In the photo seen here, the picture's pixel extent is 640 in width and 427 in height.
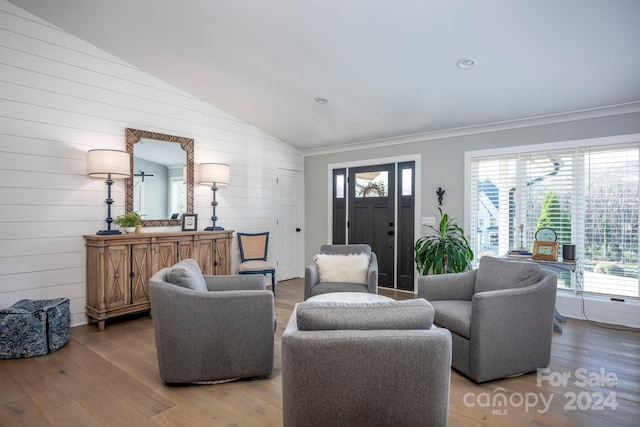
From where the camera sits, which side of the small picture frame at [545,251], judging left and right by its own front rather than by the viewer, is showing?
front

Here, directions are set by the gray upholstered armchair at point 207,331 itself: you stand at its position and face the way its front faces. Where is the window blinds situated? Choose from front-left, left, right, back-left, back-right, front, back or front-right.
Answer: front

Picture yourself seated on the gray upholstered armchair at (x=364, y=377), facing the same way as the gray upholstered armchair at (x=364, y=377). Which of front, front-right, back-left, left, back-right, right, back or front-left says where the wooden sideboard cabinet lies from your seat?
front-left

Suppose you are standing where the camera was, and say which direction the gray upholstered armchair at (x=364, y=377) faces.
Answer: facing away from the viewer

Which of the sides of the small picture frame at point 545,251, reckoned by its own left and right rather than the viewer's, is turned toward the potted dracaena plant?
right

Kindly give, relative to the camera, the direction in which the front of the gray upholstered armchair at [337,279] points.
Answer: facing the viewer

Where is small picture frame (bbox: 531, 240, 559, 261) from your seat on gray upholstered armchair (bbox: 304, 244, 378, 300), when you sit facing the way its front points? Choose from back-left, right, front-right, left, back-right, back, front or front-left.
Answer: left

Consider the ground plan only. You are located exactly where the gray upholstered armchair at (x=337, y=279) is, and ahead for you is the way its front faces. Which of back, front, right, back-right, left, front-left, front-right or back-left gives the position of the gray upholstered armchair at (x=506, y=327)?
front-left

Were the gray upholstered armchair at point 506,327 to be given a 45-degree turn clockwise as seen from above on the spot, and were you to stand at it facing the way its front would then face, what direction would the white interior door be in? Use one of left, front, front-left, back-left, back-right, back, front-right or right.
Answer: front-right

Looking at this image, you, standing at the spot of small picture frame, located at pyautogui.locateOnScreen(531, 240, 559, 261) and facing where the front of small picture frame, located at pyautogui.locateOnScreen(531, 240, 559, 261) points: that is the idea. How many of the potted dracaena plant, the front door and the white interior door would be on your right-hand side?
3

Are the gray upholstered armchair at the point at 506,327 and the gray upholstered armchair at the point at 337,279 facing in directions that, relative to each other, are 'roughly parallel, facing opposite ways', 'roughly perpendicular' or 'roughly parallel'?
roughly perpendicular

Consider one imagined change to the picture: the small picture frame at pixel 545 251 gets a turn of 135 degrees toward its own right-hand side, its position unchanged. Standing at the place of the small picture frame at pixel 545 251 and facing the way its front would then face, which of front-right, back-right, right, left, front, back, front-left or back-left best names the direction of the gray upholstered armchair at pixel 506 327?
back-left

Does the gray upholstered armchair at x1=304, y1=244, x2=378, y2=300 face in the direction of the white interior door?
no

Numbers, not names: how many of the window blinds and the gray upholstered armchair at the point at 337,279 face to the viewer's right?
0

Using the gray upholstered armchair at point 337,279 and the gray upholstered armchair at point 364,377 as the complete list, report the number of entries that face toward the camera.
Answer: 1

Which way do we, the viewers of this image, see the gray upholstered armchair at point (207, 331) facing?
facing to the right of the viewer
